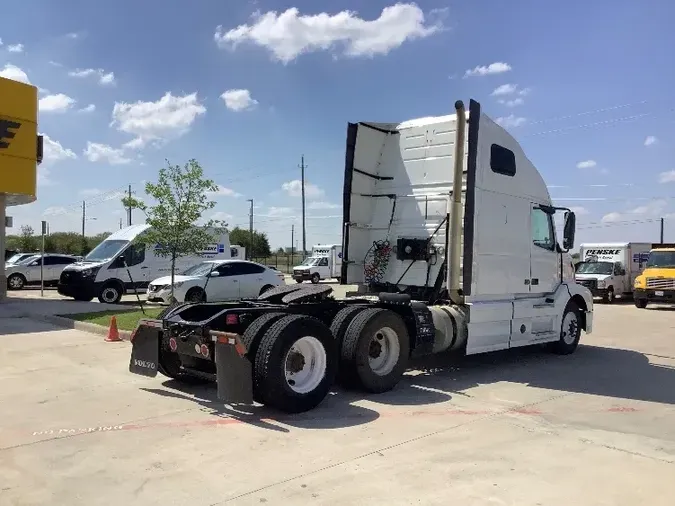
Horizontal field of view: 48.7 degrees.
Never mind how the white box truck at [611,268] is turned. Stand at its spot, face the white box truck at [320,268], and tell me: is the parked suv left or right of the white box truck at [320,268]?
left

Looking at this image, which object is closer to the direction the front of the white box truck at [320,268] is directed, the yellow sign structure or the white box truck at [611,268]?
the yellow sign structure

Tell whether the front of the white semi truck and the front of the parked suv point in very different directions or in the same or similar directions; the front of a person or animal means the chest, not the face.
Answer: very different directions

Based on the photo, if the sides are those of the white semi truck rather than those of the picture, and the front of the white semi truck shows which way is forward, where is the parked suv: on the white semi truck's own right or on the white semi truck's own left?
on the white semi truck's own left

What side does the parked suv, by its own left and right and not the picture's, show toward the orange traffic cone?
left

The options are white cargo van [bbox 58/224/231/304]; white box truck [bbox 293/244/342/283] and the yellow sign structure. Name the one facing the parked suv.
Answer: the white box truck

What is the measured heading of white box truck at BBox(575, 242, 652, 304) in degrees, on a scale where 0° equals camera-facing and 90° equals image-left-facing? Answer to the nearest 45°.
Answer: approximately 45°

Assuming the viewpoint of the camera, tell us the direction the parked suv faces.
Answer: facing to the left of the viewer

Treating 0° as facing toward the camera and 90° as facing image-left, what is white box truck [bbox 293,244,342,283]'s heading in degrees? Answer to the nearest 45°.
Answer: approximately 45°

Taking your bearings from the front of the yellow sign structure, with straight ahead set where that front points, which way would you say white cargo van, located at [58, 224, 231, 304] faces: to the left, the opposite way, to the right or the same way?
to the right

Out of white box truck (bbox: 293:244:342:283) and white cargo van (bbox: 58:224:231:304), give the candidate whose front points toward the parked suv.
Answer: the white box truck

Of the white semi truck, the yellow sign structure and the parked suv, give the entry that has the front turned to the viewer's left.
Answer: the parked suv
